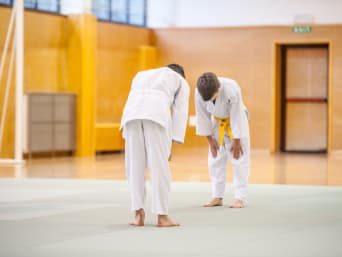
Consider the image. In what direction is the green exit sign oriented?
toward the camera

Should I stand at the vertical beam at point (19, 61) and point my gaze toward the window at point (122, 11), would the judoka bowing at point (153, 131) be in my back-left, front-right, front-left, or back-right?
back-right

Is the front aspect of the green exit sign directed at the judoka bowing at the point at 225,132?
yes

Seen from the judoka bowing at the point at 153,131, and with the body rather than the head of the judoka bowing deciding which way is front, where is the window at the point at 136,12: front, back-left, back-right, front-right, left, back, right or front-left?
front-left

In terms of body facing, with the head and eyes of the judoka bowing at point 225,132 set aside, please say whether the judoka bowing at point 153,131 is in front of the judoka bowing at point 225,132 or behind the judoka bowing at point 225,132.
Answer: in front

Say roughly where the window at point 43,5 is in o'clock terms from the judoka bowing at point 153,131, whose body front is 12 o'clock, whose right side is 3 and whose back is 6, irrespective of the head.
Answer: The window is roughly at 10 o'clock from the judoka bowing.

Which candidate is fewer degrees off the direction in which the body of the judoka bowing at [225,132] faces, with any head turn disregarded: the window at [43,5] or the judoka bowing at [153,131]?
the judoka bowing

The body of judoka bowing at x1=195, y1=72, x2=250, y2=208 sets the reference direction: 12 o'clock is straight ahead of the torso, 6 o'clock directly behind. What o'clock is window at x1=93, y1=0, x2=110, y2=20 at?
The window is roughly at 4 o'clock from the judoka bowing.

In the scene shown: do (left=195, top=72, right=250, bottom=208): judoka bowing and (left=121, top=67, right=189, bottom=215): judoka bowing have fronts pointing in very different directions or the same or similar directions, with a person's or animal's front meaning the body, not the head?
very different directions

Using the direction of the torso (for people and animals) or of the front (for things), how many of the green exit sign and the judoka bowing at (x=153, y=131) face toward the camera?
1

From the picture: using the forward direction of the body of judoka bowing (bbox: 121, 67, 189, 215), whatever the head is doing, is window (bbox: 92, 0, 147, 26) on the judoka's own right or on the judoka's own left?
on the judoka's own left

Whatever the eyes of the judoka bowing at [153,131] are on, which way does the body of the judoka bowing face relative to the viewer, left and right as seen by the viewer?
facing away from the viewer and to the right of the viewer
